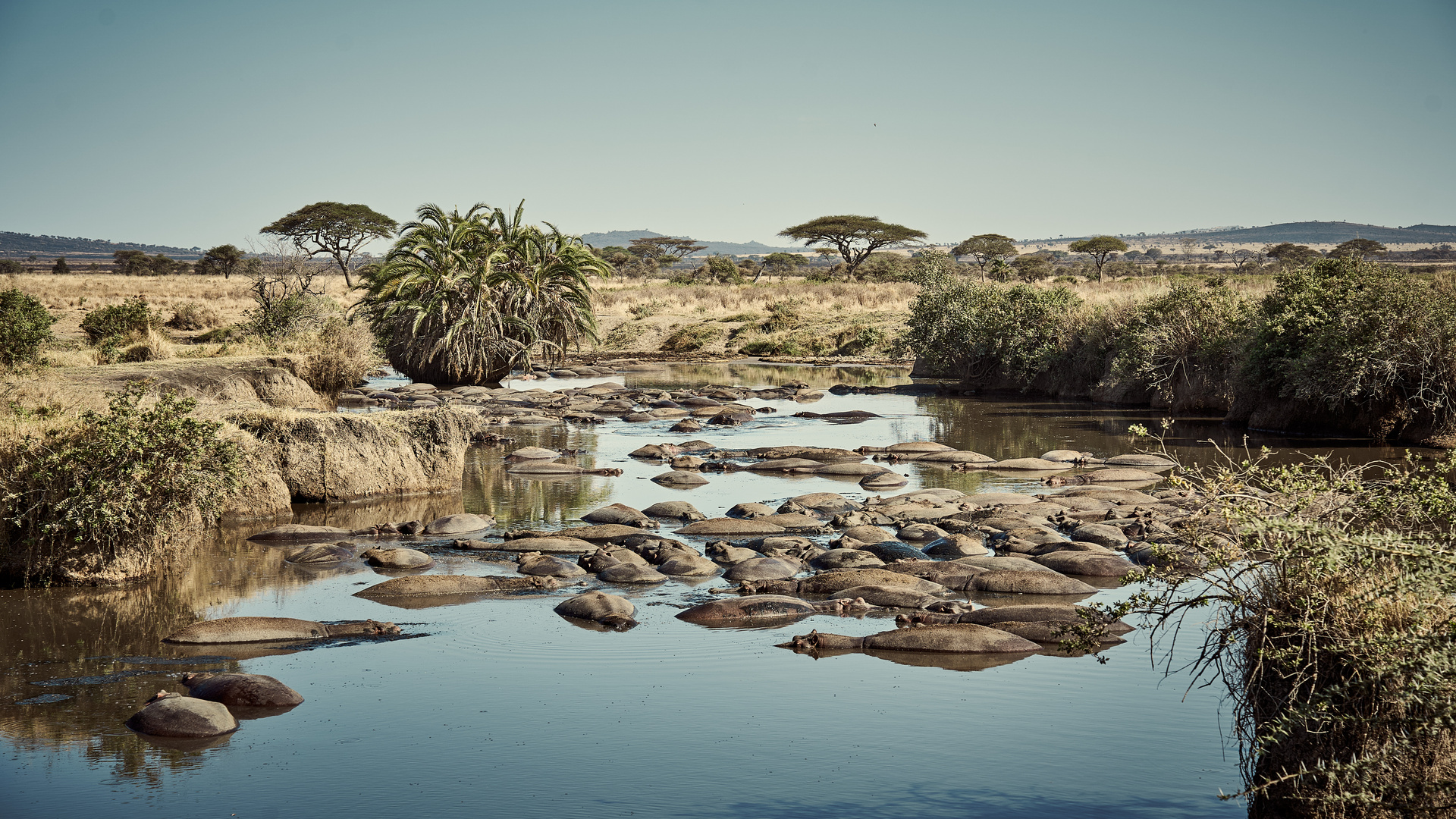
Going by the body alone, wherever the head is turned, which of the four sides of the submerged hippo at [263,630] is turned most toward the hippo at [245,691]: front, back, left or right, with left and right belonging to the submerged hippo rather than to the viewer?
right

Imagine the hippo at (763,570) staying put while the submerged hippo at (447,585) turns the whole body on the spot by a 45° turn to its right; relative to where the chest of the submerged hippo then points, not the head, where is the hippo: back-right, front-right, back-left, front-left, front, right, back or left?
front-left

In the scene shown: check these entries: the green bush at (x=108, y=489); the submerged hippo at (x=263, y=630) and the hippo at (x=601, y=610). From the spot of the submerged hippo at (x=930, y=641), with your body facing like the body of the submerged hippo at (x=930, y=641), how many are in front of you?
3

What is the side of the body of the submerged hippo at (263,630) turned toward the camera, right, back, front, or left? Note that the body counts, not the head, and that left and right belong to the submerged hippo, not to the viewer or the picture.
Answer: right

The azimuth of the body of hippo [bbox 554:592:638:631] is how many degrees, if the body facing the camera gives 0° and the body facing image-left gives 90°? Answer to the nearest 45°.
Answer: approximately 315°

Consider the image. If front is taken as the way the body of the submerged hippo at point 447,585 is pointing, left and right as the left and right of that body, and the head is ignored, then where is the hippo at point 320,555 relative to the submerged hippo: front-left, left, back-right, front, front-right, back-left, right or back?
back-left

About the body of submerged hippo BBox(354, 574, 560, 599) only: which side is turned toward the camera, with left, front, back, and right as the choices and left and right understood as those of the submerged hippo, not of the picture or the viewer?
right

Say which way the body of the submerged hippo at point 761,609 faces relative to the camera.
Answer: to the viewer's right

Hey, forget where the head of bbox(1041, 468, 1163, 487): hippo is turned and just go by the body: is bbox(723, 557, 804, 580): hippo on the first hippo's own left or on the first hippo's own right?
on the first hippo's own left

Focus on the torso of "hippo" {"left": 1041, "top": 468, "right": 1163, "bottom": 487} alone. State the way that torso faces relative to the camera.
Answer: to the viewer's left

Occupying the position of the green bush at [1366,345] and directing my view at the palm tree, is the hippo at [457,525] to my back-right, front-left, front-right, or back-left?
front-left
